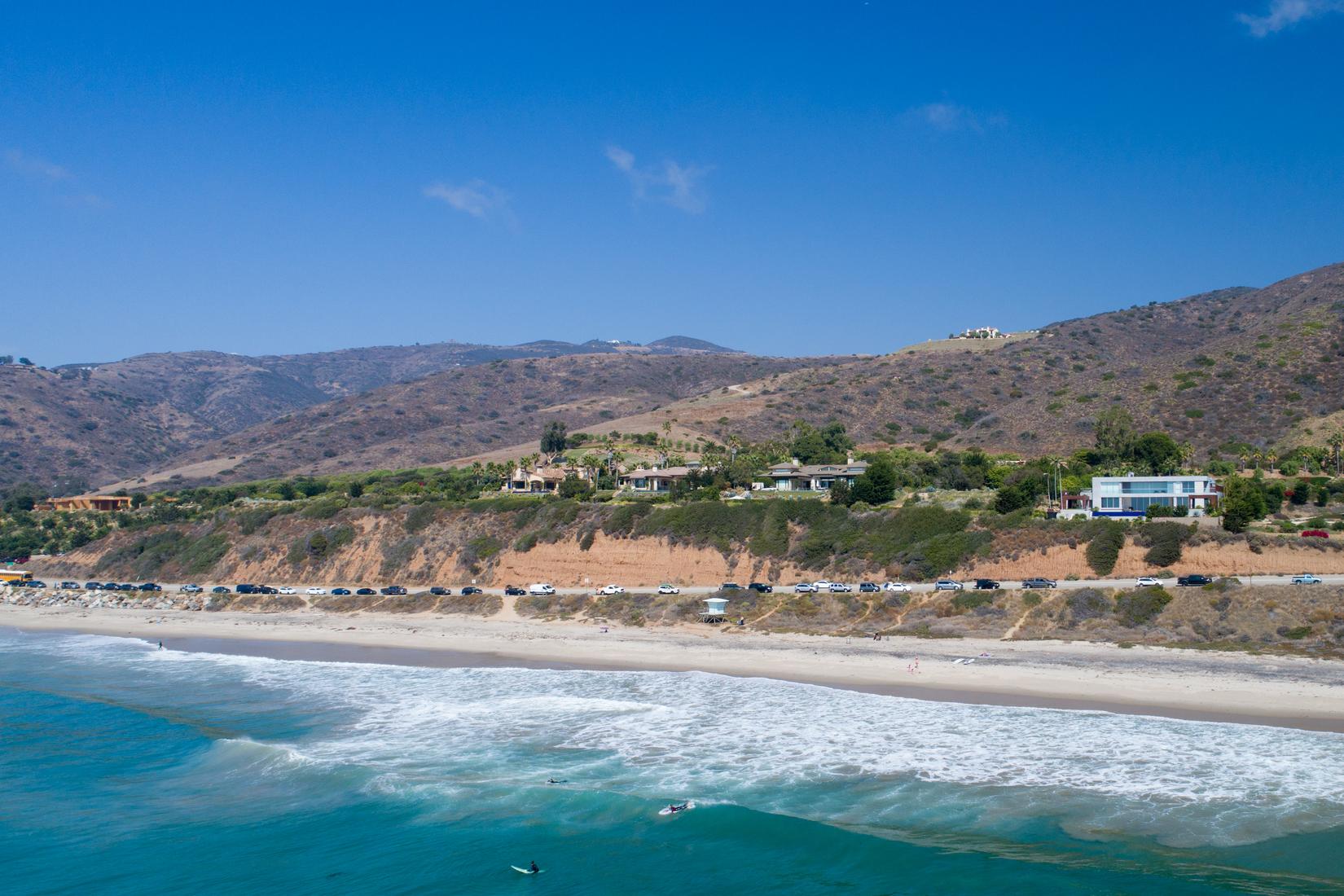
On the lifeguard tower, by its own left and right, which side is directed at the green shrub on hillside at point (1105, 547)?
left

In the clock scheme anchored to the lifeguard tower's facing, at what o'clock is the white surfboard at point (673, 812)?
The white surfboard is roughly at 12 o'clock from the lifeguard tower.

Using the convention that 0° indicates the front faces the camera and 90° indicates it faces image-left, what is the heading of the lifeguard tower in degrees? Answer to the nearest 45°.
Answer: approximately 0°

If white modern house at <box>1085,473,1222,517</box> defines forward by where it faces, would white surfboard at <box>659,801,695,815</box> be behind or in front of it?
in front

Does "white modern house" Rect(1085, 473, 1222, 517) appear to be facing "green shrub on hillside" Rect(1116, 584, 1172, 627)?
yes

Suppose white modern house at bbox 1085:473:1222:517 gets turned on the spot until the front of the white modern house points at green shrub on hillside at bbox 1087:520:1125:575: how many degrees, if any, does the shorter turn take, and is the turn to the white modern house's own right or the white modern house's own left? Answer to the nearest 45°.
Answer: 0° — it already faces it

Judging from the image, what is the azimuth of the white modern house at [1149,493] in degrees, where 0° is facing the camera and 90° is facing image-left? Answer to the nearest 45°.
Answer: approximately 0°

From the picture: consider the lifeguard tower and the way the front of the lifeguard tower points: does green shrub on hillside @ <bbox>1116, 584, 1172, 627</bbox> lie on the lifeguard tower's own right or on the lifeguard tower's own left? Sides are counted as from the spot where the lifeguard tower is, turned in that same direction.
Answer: on the lifeguard tower's own left

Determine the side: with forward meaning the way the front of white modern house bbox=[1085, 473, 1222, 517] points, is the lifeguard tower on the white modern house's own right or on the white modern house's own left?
on the white modern house's own right

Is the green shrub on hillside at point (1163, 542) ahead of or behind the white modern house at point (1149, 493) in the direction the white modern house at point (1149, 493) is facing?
ahead

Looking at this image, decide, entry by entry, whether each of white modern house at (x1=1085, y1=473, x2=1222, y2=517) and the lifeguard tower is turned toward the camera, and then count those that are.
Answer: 2
